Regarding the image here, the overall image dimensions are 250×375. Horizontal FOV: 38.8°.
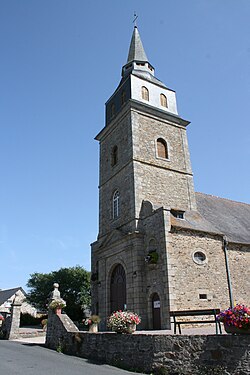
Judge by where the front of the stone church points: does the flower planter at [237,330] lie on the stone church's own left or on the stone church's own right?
on the stone church's own left

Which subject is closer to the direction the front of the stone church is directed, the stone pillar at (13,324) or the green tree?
the stone pillar

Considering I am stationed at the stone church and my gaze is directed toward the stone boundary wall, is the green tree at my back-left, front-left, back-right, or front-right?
back-right

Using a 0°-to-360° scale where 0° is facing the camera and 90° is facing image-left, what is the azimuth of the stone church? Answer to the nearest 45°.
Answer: approximately 45°

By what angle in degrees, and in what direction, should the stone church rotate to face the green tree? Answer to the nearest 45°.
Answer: approximately 90° to its right
